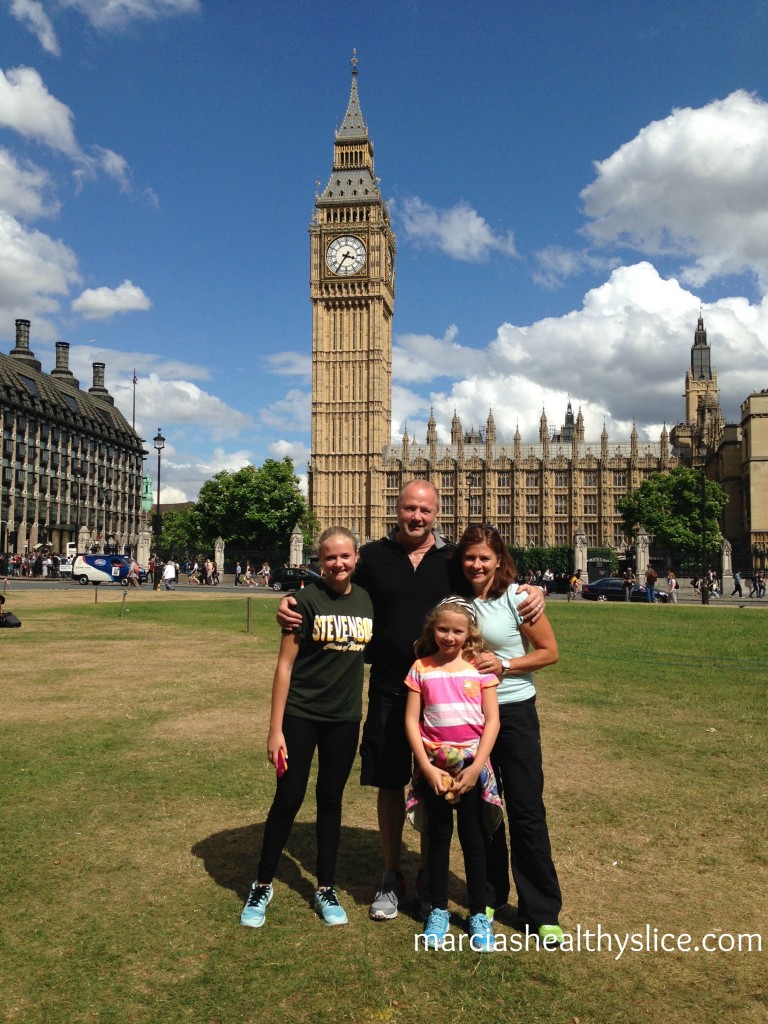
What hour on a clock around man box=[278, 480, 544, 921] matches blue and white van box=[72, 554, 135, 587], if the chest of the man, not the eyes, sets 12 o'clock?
The blue and white van is roughly at 5 o'clock from the man.

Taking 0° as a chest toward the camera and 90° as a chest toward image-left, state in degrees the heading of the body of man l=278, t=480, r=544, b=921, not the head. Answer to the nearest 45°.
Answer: approximately 0°

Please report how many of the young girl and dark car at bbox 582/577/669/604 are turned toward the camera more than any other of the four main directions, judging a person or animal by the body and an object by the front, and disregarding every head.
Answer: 1

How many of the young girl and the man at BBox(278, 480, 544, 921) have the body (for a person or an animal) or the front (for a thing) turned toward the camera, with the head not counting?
2

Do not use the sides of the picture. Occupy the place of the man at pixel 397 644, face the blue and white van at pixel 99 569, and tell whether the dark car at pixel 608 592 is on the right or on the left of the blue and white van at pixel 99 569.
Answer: right

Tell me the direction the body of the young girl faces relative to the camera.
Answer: toward the camera

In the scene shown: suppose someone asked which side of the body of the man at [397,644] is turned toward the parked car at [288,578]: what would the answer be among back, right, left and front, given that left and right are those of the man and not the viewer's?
back

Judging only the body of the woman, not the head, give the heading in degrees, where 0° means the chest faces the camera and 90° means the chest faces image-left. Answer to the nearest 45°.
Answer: approximately 45°

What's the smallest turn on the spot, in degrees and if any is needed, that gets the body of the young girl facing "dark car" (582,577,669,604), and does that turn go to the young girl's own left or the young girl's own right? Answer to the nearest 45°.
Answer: approximately 180°
